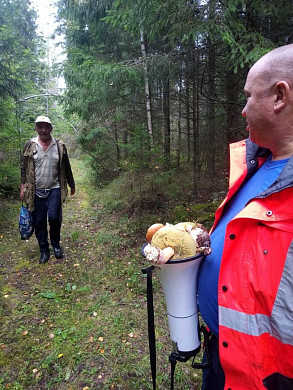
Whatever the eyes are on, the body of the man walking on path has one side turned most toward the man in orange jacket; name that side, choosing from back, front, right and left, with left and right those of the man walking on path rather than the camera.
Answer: front

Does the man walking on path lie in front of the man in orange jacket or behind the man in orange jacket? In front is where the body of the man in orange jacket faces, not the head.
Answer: in front

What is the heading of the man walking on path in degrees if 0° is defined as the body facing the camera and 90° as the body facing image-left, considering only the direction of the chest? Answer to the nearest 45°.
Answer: approximately 0°

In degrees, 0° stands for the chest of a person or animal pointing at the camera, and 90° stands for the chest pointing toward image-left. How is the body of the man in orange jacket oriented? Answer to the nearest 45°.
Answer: approximately 90°

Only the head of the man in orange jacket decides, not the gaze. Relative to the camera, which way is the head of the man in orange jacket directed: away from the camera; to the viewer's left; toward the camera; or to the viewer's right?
to the viewer's left

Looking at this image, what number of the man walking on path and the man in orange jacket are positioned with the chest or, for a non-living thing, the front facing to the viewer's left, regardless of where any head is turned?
1
